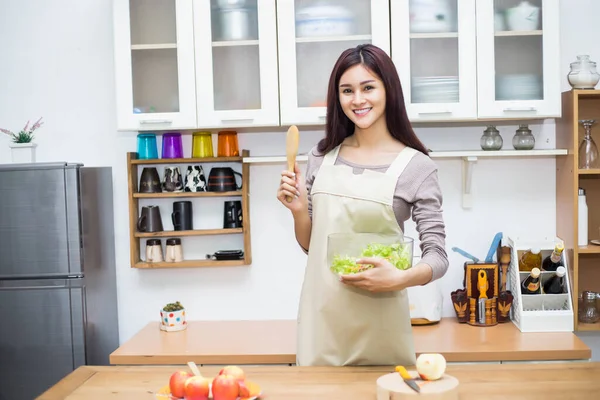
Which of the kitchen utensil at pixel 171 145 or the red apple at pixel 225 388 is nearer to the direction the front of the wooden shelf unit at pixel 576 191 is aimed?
the red apple

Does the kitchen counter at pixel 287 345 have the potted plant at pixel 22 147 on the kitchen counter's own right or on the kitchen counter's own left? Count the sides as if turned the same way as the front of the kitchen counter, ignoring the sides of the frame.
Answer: on the kitchen counter's own right

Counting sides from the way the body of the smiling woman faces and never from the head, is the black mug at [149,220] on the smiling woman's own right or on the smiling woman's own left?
on the smiling woman's own right

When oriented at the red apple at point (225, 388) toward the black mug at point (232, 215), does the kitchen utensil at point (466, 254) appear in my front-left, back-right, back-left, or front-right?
front-right

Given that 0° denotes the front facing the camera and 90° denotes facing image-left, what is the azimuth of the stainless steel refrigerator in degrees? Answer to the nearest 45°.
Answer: approximately 0°

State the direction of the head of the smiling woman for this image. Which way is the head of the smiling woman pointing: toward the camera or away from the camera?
toward the camera

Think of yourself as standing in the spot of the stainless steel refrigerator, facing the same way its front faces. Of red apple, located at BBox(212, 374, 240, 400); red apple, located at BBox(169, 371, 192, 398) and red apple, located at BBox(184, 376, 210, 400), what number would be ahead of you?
3

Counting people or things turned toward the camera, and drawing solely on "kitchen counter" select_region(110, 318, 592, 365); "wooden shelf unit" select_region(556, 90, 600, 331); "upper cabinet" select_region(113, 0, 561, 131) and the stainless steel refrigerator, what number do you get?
4

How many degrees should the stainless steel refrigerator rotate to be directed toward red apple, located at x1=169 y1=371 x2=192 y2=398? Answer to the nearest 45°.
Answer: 0° — it already faces it

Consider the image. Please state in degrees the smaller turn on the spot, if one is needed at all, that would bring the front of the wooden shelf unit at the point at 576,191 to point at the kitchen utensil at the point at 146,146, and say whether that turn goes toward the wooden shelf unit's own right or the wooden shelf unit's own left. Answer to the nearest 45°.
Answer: approximately 90° to the wooden shelf unit's own right

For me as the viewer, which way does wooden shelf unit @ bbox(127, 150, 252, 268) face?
facing the viewer

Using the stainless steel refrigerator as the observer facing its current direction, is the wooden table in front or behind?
in front

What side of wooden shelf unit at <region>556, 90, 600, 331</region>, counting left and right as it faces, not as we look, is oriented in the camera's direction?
front

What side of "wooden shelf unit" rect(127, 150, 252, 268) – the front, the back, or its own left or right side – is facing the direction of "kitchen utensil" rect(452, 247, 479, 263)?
left
